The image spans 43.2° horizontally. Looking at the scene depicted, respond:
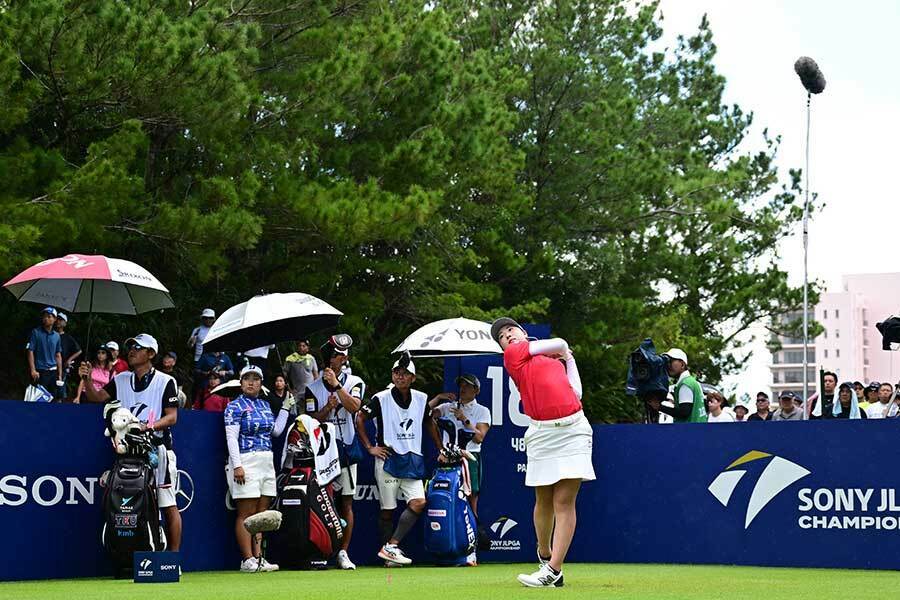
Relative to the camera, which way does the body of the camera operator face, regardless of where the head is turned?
to the viewer's left

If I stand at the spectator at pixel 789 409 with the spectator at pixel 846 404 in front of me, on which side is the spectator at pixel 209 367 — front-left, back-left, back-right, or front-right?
back-right

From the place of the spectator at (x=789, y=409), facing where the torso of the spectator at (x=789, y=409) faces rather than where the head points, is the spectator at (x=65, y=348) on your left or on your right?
on your right

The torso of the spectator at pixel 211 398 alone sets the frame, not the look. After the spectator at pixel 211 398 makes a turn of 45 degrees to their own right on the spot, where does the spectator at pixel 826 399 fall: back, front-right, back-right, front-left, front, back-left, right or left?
left

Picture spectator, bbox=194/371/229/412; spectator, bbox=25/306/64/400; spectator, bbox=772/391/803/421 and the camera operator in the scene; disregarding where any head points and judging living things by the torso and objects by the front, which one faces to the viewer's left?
the camera operator

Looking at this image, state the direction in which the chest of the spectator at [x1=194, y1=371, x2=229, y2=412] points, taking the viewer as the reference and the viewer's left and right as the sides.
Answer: facing the viewer and to the right of the viewer

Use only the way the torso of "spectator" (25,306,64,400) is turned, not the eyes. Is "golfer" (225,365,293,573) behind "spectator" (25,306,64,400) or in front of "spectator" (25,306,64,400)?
in front

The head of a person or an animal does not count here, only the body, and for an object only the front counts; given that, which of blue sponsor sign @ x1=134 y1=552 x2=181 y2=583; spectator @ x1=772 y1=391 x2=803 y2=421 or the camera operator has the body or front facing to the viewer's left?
the camera operator

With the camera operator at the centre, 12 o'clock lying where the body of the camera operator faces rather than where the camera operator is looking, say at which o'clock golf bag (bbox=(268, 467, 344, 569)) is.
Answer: The golf bag is roughly at 11 o'clock from the camera operator.

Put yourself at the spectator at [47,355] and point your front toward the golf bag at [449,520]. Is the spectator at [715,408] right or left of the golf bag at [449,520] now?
left

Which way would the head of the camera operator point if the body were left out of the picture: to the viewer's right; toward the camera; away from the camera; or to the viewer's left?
to the viewer's left
